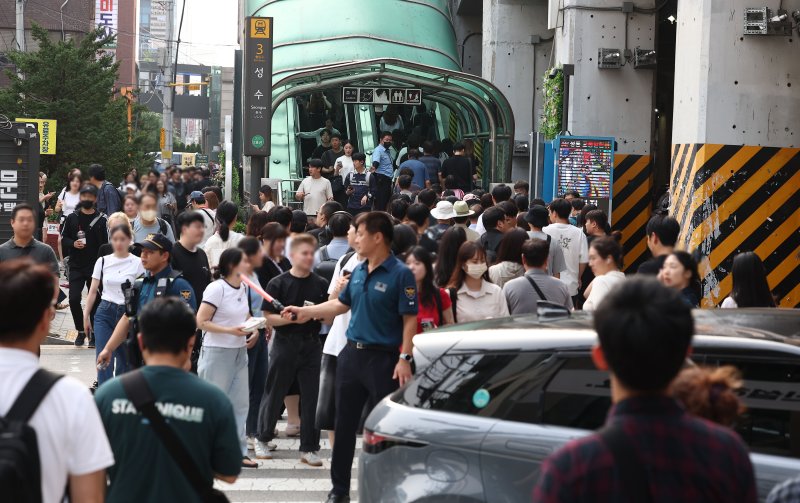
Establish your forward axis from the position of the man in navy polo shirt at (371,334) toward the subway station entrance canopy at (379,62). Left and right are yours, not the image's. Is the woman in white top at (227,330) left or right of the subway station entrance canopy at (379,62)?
left

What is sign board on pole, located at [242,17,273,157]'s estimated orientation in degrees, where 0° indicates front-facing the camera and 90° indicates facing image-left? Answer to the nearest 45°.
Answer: approximately 0°

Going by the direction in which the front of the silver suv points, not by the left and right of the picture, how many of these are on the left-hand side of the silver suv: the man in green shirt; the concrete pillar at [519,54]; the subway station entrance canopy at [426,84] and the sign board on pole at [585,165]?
3

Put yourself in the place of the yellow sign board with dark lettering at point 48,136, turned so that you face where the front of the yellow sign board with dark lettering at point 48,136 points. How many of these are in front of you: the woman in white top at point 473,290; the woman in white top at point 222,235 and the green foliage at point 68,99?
2

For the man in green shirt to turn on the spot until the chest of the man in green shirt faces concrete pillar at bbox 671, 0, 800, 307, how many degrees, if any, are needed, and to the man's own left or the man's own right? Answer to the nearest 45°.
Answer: approximately 45° to the man's own right

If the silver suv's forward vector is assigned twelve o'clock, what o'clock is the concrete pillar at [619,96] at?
The concrete pillar is roughly at 9 o'clock from the silver suv.

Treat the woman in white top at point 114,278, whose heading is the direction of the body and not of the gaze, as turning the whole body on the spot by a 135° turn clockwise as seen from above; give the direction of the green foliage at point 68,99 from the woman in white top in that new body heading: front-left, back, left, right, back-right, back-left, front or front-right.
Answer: front-right
